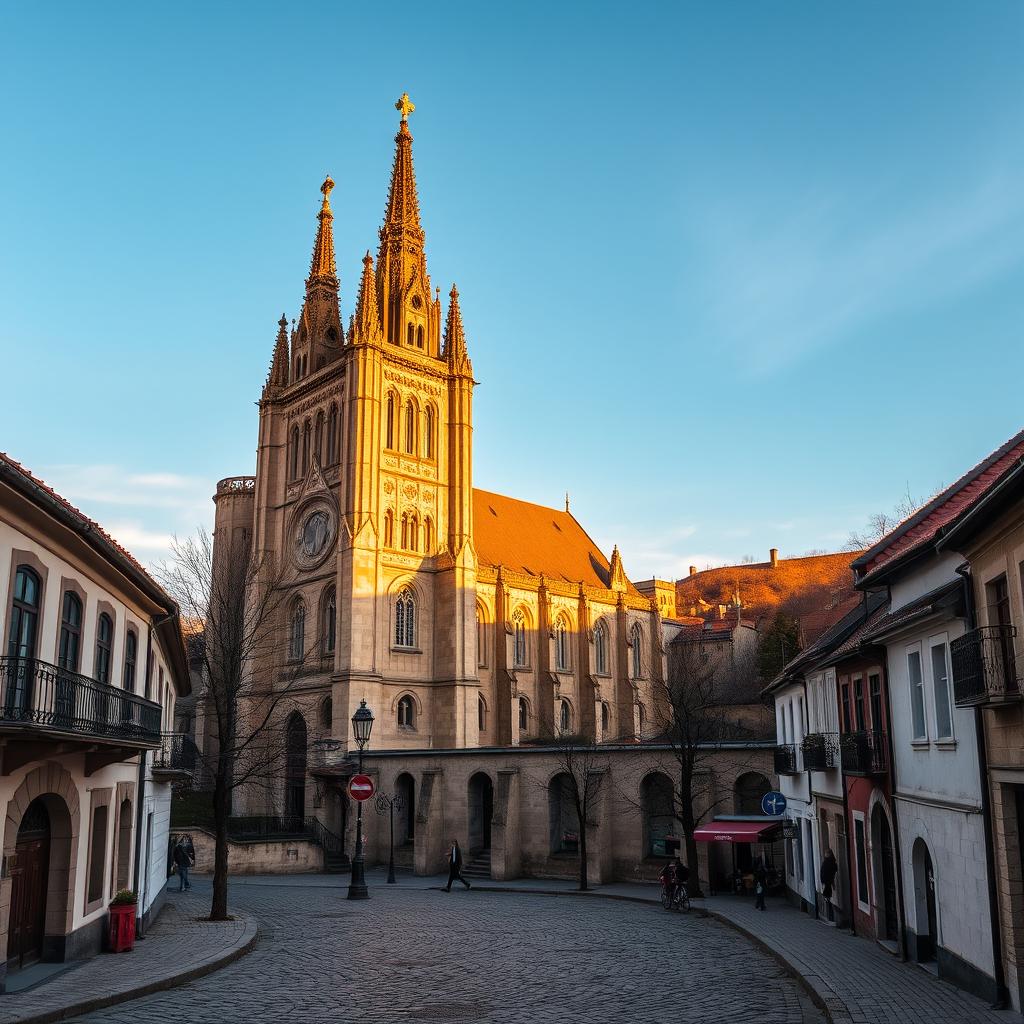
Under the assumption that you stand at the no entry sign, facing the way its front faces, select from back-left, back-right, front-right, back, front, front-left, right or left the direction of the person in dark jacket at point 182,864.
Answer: back-right

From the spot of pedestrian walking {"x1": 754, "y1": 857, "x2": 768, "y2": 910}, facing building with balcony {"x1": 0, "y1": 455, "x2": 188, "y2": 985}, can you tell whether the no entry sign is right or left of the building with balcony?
right

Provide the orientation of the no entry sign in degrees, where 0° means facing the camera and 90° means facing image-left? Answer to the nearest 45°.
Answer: approximately 0°

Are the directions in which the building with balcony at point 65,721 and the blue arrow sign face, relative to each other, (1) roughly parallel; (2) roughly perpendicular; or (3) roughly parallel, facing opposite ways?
roughly perpendicular

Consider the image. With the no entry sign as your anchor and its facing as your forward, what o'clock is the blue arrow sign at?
The blue arrow sign is roughly at 10 o'clock from the no entry sign.

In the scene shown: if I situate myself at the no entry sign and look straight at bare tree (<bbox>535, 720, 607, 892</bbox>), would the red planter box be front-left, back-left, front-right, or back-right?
back-right

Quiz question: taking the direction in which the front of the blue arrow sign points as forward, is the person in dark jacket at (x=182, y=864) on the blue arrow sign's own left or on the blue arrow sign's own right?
on the blue arrow sign's own right

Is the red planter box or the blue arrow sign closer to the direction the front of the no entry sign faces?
the red planter box

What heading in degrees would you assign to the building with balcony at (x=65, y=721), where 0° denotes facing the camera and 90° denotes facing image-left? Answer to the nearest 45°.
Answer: approximately 315°

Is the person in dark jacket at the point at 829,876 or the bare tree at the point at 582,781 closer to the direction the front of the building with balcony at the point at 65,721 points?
the person in dark jacket

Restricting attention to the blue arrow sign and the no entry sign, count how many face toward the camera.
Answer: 2
